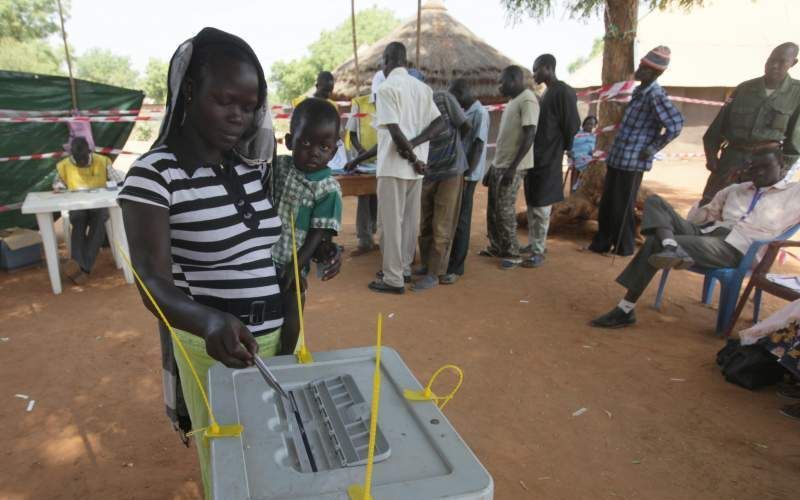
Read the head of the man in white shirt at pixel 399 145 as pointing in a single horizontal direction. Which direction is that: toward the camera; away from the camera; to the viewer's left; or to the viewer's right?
away from the camera

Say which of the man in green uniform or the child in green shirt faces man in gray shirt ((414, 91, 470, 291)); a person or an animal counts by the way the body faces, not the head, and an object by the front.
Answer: the man in green uniform

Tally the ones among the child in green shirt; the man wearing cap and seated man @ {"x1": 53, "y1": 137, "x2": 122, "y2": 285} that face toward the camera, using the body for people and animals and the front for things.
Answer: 2

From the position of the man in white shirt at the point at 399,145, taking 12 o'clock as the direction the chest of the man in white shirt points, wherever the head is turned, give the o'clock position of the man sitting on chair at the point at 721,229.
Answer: The man sitting on chair is roughly at 5 o'clock from the man in white shirt.

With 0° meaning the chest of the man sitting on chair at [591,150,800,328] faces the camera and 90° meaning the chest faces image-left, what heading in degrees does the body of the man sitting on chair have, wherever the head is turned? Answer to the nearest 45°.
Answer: approximately 45°

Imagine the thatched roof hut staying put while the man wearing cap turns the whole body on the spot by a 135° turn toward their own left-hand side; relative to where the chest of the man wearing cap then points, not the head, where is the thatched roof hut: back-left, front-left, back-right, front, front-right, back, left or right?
back

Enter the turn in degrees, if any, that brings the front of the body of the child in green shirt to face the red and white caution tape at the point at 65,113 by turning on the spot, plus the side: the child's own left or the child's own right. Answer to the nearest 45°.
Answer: approximately 135° to the child's own right

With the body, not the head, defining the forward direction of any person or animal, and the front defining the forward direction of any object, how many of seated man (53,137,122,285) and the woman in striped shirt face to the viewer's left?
0

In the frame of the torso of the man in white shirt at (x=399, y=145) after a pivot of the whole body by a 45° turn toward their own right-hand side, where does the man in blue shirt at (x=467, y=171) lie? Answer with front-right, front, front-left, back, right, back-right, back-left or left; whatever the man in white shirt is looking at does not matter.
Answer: front-right

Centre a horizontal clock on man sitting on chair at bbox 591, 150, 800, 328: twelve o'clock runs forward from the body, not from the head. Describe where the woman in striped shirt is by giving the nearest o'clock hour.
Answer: The woman in striped shirt is roughly at 11 o'clock from the man sitting on chair.

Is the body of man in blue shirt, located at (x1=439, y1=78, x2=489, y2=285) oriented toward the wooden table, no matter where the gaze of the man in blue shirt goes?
yes

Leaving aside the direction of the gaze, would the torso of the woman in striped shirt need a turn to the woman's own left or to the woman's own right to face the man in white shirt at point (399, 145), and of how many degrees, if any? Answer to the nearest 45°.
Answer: approximately 90° to the woman's own left

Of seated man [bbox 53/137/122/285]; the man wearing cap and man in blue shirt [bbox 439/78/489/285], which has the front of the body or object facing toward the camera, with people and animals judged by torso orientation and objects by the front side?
the seated man

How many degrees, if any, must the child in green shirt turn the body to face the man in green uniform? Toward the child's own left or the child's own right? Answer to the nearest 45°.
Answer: approximately 135° to the child's own left
